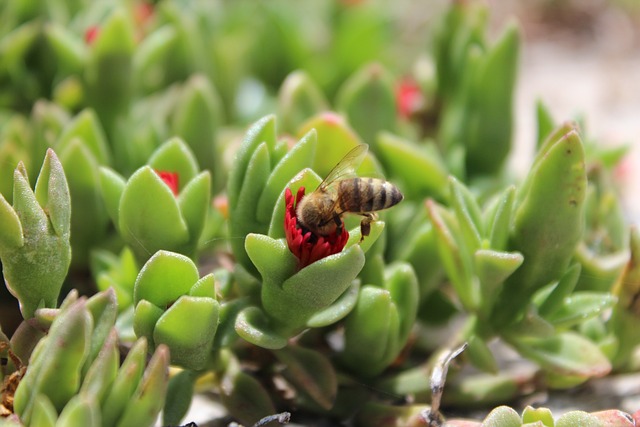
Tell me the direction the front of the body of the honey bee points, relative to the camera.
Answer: to the viewer's left

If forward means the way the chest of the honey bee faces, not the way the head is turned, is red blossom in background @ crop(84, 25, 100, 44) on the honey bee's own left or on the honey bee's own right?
on the honey bee's own right

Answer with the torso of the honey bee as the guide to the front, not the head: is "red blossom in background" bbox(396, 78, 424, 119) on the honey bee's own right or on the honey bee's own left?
on the honey bee's own right
